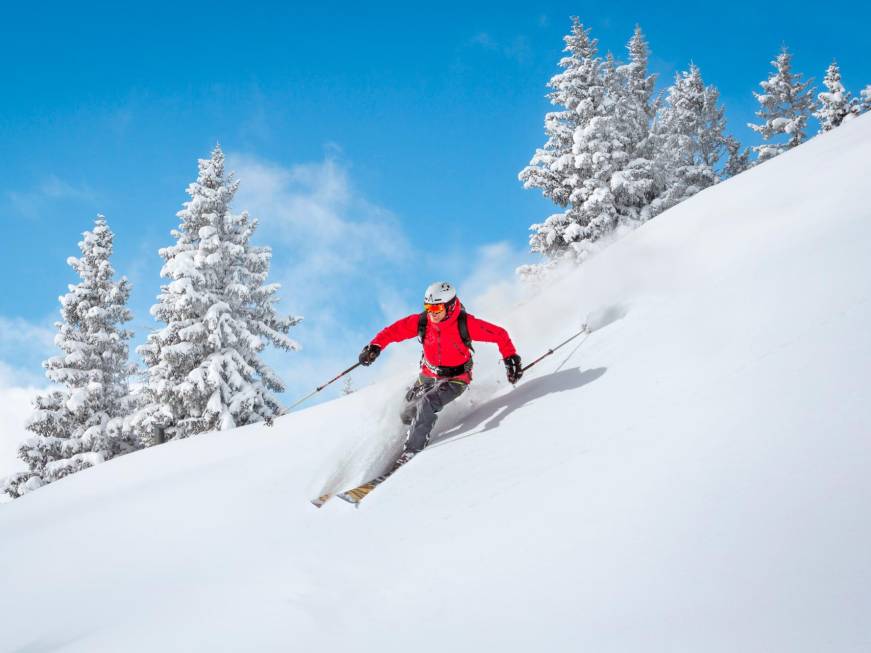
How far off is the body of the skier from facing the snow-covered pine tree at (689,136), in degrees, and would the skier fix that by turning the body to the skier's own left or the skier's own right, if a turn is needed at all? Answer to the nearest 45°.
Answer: approximately 180°

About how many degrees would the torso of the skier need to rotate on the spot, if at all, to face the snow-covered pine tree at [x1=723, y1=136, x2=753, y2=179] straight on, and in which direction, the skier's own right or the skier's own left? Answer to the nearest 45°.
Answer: approximately 180°

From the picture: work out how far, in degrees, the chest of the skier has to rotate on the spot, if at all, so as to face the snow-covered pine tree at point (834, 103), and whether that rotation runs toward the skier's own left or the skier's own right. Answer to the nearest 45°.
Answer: approximately 180°

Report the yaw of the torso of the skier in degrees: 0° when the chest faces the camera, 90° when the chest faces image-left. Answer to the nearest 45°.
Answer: approximately 45°

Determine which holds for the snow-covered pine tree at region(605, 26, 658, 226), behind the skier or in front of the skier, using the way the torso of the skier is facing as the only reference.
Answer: behind

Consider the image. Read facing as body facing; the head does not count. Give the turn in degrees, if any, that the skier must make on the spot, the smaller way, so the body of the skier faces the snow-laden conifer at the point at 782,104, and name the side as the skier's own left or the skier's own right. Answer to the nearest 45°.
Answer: approximately 180°

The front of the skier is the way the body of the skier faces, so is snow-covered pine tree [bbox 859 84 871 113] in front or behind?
behind

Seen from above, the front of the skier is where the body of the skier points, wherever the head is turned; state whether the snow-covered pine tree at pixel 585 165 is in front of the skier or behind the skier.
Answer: behind

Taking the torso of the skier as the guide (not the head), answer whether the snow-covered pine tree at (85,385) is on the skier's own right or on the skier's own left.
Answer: on the skier's own right
